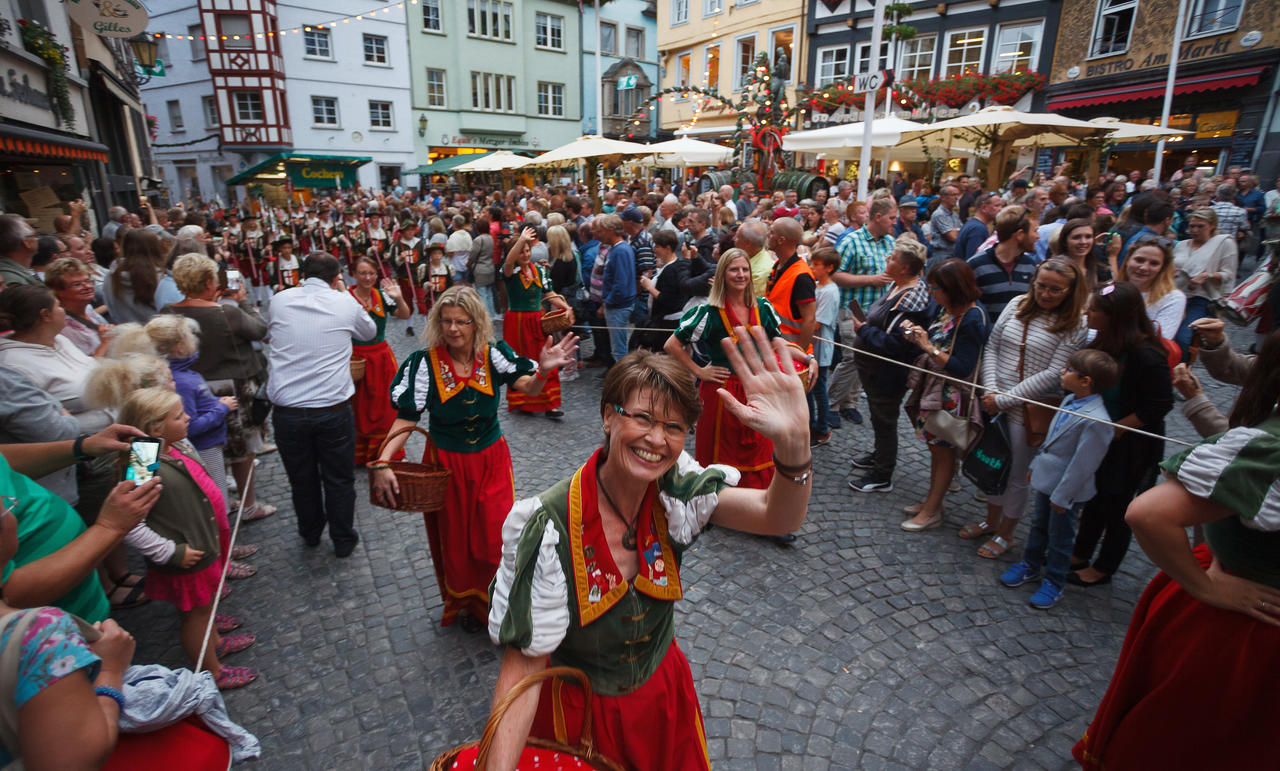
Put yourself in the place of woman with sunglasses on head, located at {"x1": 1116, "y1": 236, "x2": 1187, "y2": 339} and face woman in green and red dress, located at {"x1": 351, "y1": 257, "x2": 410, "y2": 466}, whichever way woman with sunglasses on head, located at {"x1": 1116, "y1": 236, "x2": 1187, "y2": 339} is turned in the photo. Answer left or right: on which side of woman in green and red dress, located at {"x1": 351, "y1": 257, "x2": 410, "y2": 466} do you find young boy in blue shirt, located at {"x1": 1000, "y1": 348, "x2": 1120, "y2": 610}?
left

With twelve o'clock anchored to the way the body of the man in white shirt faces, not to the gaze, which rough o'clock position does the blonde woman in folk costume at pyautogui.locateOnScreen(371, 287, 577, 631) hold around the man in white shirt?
The blonde woman in folk costume is roughly at 5 o'clock from the man in white shirt.

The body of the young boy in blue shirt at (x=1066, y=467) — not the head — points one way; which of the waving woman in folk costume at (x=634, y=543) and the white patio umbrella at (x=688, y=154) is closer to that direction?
the waving woman in folk costume

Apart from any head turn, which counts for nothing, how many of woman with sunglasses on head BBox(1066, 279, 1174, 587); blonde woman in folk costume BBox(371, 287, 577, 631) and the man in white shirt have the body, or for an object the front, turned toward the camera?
1

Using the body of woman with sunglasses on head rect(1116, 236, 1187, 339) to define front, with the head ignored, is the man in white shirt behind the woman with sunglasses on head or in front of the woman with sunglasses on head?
in front

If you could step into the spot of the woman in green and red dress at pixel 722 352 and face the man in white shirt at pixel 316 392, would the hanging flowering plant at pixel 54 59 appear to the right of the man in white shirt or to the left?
right

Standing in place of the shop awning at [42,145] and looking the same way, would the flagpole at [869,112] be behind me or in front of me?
in front

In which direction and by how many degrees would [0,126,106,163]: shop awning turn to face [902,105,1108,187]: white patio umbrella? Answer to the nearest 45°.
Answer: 0° — it already faces it

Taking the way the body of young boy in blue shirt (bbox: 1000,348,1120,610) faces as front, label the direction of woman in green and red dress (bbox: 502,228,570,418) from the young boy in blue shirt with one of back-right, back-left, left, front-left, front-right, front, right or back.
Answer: front-right

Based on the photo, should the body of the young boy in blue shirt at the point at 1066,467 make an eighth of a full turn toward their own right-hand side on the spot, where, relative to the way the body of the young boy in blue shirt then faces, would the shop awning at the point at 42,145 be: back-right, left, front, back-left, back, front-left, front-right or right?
front

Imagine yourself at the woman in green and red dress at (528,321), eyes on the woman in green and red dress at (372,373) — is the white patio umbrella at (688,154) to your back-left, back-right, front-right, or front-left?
back-right

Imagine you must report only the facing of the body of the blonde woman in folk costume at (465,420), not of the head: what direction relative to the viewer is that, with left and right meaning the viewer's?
facing the viewer

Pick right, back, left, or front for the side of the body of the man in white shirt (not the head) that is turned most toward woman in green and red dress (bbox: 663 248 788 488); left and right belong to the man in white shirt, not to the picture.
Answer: right

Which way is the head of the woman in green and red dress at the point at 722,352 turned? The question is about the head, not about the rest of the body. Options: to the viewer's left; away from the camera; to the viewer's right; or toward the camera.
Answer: toward the camera

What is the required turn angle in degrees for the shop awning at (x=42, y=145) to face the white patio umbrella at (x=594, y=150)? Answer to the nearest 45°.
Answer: approximately 45° to its left

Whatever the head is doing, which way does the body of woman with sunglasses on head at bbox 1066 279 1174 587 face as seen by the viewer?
to the viewer's left

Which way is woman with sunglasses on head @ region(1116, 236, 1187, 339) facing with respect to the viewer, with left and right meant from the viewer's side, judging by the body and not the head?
facing the viewer and to the left of the viewer

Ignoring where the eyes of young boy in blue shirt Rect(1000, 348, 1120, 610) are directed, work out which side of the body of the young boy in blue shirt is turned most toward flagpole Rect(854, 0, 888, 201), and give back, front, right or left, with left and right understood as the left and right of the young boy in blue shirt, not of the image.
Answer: right

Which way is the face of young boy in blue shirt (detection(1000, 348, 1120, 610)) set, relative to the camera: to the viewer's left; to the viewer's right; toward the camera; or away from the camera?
to the viewer's left

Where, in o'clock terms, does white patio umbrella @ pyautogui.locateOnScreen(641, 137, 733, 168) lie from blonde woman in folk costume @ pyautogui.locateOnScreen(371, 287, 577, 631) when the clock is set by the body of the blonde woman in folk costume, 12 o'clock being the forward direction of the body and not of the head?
The white patio umbrella is roughly at 7 o'clock from the blonde woman in folk costume.

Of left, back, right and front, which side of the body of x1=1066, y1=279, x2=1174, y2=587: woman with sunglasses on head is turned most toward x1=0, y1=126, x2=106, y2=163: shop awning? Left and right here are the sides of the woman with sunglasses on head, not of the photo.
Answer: front
